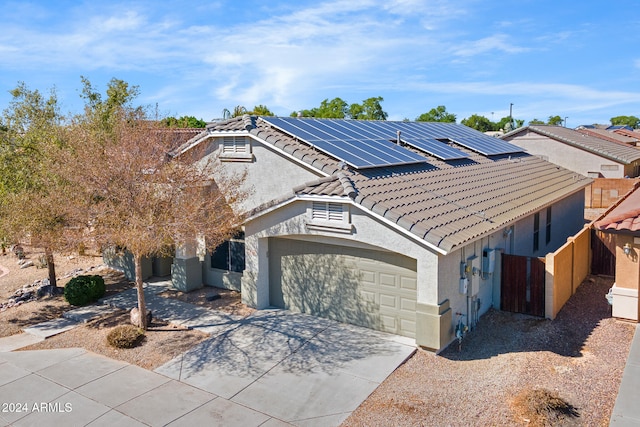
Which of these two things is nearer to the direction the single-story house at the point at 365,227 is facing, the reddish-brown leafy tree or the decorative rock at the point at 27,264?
the reddish-brown leafy tree

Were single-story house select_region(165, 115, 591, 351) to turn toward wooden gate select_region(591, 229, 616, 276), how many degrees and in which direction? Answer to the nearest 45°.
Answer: approximately 90° to its left

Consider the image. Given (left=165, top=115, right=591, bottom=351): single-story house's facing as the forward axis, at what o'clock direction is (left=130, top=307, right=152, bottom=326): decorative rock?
The decorative rock is roughly at 1 o'clock from the single-story house.

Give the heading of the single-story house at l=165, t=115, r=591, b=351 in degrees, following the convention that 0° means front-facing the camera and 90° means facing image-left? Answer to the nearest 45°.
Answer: approximately 45°

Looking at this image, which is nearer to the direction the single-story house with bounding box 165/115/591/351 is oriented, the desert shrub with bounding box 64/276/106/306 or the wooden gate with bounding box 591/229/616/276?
the desert shrub

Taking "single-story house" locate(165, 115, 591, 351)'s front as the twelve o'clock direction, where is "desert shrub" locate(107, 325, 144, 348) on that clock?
The desert shrub is roughly at 1 o'clock from the single-story house.

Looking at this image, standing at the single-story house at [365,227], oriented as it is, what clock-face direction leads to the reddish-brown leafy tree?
The reddish-brown leafy tree is roughly at 1 o'clock from the single-story house.

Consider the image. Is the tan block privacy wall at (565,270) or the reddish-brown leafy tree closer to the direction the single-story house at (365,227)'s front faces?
the reddish-brown leafy tree

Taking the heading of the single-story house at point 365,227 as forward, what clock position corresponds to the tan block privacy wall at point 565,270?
The tan block privacy wall is roughly at 9 o'clock from the single-story house.

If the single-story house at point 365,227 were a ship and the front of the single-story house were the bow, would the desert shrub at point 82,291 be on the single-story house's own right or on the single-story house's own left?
on the single-story house's own right

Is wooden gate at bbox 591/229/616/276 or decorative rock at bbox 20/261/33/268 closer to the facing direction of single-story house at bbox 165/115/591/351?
the decorative rock

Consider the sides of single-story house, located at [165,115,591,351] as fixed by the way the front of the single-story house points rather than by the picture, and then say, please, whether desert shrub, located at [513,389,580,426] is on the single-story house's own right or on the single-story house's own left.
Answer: on the single-story house's own left
